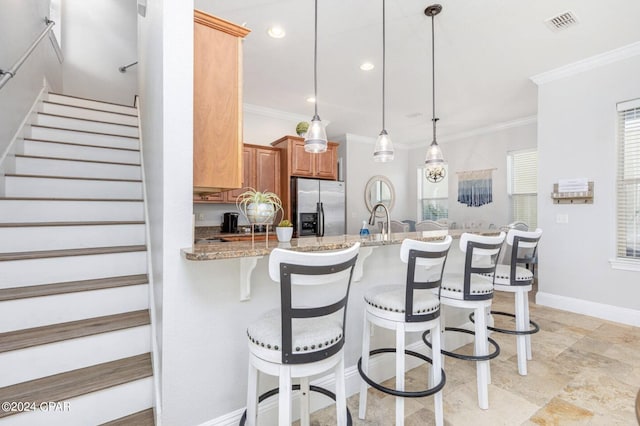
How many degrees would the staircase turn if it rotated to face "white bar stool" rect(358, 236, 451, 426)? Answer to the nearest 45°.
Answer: approximately 45° to its left

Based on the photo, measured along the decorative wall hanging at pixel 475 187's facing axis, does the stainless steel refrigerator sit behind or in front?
in front

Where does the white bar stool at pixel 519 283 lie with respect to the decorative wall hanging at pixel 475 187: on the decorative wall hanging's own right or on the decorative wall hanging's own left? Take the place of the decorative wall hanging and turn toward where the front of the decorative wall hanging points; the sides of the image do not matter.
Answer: on the decorative wall hanging's own left

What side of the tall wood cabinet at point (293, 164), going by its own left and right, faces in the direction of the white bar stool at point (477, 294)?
front

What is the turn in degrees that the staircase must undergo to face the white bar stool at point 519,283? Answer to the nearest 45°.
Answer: approximately 45° to its left

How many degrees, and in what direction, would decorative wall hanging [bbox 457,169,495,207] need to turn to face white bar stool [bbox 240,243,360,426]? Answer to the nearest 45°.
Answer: approximately 45° to its left

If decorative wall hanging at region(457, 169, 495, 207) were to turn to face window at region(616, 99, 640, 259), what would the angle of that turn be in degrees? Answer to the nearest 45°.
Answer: approximately 90° to its left

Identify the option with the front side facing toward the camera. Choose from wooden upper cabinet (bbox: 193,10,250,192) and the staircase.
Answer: the staircase

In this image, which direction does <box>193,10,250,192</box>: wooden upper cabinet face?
to the viewer's right

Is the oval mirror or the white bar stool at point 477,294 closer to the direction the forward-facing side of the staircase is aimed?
the white bar stool

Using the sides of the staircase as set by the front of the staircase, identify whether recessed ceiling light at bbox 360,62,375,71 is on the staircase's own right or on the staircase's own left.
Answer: on the staircase's own left

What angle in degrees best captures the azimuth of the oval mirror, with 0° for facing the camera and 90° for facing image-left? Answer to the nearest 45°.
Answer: approximately 315°

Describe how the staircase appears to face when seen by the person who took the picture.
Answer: facing the viewer
